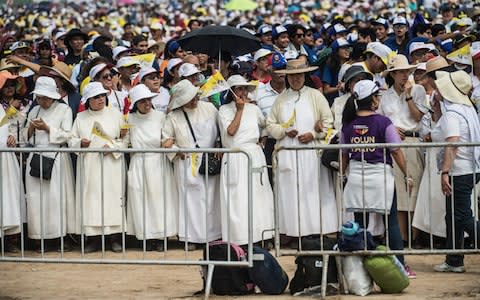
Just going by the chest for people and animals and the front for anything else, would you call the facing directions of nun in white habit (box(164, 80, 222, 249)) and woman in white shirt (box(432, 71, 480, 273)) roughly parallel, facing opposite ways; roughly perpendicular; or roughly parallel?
roughly perpendicular

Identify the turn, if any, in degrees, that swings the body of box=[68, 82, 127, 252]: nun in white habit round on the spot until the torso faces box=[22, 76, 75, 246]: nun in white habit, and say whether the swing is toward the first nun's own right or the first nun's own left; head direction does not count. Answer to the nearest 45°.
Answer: approximately 90° to the first nun's own right

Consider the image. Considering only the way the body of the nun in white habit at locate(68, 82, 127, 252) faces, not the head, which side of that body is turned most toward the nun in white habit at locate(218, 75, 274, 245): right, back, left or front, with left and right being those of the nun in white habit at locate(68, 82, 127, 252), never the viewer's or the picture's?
left

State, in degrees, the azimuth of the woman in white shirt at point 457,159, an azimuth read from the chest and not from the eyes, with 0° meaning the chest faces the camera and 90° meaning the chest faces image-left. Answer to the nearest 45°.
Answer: approximately 90°

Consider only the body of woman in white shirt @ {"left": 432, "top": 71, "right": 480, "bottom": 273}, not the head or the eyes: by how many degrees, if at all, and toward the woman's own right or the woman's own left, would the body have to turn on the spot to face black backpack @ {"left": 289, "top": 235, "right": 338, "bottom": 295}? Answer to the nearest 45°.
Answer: approximately 45° to the woman's own left

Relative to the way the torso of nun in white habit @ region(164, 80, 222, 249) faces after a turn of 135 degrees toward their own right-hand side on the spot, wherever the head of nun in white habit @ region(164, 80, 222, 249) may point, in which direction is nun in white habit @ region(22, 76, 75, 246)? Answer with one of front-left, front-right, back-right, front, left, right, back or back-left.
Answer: front-left

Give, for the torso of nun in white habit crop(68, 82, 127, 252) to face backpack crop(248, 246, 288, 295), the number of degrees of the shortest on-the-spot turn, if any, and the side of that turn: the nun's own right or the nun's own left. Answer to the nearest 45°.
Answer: approximately 45° to the nun's own left

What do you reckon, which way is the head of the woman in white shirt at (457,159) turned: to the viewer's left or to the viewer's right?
to the viewer's left
